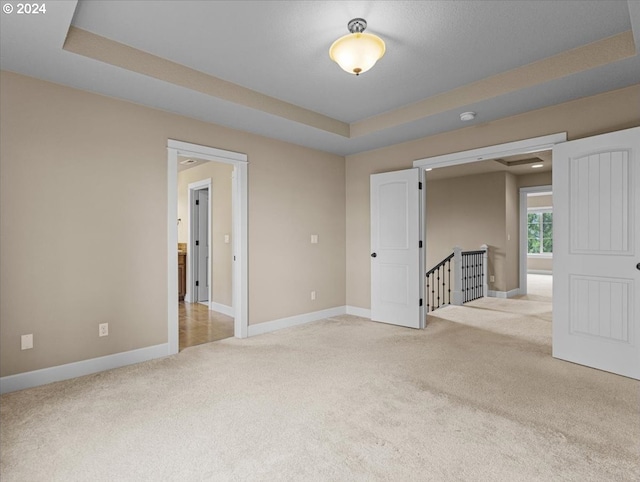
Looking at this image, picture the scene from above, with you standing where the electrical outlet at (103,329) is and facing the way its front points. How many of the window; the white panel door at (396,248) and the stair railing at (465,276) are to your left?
3

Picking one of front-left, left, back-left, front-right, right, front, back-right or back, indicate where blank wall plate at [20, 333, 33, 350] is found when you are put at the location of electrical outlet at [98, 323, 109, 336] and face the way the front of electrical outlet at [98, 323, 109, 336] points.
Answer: right

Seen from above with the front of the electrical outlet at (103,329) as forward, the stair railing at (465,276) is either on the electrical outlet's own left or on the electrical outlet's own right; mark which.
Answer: on the electrical outlet's own left

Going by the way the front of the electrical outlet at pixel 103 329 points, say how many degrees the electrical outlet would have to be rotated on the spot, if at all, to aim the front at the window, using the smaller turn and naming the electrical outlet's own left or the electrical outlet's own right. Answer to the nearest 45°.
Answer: approximately 90° to the electrical outlet's own left

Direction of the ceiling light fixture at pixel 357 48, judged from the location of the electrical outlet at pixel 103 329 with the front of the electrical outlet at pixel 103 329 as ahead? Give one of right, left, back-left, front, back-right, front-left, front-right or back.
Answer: front-left

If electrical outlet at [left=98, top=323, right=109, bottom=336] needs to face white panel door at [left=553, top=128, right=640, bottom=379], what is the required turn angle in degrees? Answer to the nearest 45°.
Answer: approximately 45° to its left

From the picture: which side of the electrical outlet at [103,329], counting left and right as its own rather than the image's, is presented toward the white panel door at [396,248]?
left

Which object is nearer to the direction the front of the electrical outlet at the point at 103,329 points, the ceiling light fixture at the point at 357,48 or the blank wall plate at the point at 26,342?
the ceiling light fixture

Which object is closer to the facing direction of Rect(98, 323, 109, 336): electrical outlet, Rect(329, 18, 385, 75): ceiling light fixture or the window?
the ceiling light fixture

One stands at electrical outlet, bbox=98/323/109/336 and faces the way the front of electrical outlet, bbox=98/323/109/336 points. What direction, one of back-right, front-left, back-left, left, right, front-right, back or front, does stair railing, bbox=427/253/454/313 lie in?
left
